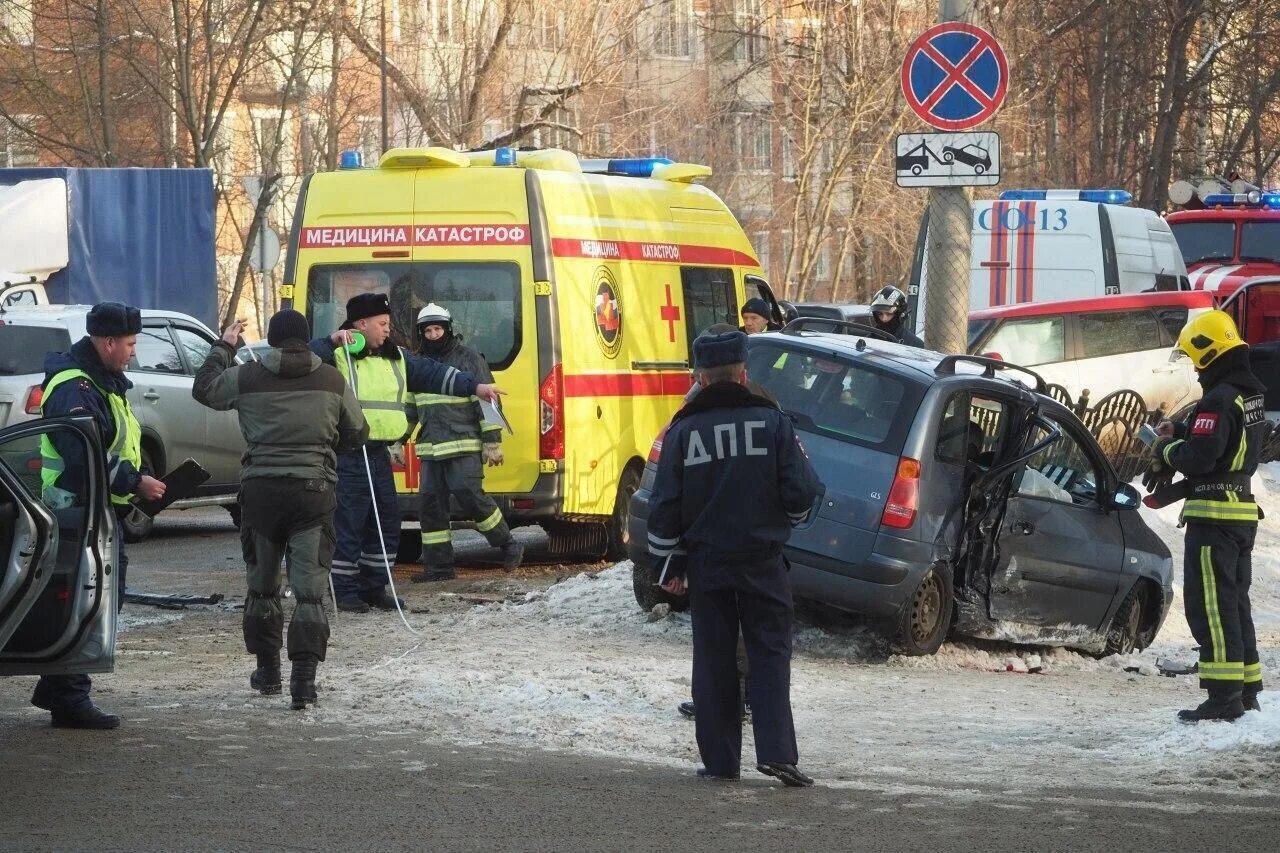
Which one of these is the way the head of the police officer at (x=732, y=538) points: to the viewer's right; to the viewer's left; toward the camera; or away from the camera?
away from the camera

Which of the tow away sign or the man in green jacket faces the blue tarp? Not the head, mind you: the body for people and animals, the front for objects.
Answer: the man in green jacket

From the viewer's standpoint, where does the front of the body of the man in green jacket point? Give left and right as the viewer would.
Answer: facing away from the viewer

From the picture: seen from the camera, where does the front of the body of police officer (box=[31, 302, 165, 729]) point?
to the viewer's right

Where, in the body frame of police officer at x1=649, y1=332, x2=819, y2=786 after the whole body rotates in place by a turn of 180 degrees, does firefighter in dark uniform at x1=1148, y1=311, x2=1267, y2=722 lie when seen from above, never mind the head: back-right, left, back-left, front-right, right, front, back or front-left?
back-left

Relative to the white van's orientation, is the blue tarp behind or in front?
behind

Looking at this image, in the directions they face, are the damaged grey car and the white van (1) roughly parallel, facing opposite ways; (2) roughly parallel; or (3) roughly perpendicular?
roughly parallel

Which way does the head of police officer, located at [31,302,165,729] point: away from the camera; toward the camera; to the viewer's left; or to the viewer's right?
to the viewer's right

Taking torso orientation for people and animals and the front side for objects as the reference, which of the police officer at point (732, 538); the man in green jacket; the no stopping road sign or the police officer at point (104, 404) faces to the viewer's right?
the police officer at point (104, 404)

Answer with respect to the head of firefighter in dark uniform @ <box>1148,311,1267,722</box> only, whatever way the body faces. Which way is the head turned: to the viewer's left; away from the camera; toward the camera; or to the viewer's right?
to the viewer's left

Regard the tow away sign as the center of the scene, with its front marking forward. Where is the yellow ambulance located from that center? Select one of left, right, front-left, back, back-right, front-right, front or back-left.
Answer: right

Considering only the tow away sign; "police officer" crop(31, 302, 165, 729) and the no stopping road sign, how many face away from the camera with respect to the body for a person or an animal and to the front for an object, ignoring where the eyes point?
0

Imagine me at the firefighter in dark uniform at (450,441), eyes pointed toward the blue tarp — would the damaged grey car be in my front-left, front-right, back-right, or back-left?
back-right

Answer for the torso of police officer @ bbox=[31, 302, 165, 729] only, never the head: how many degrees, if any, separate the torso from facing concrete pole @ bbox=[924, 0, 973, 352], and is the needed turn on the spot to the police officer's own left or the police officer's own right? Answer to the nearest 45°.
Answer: approximately 45° to the police officer's own left

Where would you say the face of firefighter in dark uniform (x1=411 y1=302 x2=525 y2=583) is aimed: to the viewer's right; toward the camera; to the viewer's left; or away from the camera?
toward the camera

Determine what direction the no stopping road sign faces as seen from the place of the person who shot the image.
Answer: facing the viewer
